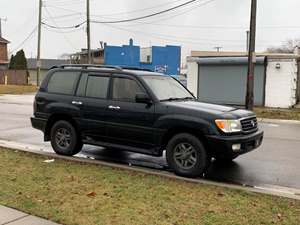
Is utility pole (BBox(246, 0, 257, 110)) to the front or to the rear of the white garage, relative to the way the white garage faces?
to the front

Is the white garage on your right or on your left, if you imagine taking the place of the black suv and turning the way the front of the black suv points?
on your left

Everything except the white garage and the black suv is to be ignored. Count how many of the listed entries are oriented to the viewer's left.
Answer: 0

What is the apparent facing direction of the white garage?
toward the camera

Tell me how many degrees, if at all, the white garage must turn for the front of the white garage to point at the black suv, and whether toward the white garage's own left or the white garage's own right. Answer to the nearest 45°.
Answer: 0° — it already faces it

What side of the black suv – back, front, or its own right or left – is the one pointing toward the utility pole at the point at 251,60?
left
